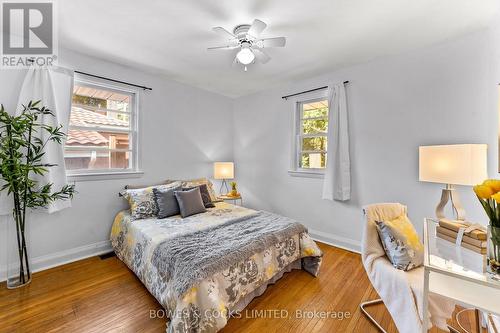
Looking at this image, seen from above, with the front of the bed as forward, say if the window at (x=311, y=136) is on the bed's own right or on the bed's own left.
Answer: on the bed's own left
